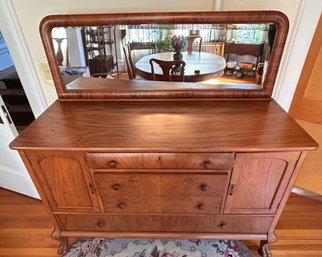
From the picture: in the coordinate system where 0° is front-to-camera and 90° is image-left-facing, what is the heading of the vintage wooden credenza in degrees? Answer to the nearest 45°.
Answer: approximately 0°
